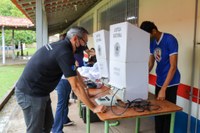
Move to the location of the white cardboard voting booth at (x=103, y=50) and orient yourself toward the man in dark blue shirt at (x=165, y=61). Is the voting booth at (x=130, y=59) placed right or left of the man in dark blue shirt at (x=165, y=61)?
right

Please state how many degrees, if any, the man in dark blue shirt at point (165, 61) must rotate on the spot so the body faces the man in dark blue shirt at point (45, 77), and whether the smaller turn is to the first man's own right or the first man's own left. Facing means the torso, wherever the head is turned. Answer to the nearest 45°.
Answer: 0° — they already face them

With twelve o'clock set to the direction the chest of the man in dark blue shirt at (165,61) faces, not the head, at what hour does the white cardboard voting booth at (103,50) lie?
The white cardboard voting booth is roughly at 2 o'clock from the man in dark blue shirt.

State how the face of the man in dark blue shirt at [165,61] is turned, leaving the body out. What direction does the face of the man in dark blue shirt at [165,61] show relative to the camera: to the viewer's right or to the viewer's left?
to the viewer's left

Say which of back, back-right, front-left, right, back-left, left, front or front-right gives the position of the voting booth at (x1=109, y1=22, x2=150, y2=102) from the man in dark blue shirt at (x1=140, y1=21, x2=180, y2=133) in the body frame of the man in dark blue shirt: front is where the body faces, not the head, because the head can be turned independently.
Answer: front

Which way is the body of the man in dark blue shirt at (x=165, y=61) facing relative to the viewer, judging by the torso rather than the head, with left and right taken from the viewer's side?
facing the viewer and to the left of the viewer
